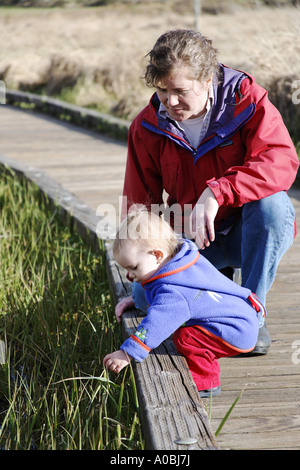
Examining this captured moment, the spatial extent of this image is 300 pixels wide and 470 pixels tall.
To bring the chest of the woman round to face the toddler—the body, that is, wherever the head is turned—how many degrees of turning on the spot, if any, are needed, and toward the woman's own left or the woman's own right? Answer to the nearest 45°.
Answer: approximately 45° to the woman's own left

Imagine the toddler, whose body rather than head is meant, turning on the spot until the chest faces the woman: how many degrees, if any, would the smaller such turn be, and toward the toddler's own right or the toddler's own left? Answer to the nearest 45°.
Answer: approximately 90° to the toddler's own right

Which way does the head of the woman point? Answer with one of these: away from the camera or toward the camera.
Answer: toward the camera

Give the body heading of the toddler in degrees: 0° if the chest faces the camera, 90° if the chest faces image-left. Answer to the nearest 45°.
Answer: approximately 90°

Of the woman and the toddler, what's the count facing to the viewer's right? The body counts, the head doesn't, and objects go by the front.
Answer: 0
